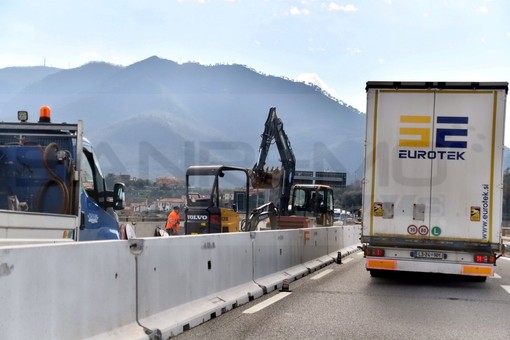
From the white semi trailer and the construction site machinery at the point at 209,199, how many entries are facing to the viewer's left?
0

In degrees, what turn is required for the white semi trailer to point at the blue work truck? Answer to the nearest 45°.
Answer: approximately 135° to its left

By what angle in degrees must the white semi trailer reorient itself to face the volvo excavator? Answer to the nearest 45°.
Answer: approximately 45° to its left

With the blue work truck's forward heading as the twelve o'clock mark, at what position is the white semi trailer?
The white semi trailer is roughly at 1 o'clock from the blue work truck.

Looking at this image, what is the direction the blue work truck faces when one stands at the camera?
facing away from the viewer and to the right of the viewer

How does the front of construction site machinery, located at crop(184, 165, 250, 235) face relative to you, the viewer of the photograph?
facing away from the viewer and to the right of the viewer

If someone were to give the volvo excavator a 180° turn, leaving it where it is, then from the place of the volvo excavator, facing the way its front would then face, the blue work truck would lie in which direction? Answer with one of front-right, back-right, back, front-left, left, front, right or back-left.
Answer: front-left

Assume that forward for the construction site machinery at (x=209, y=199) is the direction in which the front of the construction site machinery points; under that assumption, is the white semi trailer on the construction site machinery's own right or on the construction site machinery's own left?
on the construction site machinery's own right

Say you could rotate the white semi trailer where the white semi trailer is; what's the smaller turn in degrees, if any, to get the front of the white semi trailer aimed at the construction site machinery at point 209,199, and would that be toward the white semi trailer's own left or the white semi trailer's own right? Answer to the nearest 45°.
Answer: approximately 45° to the white semi trailer's own left

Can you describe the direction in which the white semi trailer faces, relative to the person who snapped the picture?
facing away from the viewer

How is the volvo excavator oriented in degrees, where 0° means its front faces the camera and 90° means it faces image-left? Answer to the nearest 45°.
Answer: approximately 225°

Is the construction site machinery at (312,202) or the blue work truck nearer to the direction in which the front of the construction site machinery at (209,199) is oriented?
the construction site machinery
